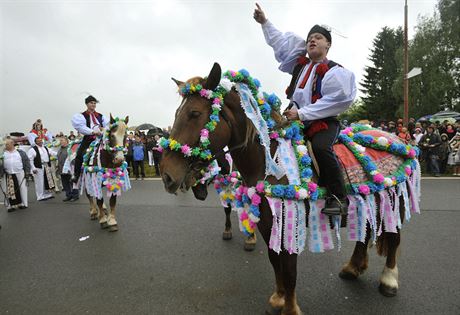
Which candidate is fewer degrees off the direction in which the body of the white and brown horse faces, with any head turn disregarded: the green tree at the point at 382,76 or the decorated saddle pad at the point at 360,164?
the decorated saddle pad

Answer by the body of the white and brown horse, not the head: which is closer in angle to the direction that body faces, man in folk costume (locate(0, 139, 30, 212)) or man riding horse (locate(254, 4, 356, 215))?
the man riding horse

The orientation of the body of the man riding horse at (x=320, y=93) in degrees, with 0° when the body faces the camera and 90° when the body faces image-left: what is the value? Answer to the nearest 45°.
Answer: approximately 45°

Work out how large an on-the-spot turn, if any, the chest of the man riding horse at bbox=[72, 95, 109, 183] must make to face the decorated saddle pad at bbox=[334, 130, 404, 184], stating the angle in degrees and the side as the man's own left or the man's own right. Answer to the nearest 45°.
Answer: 0° — they already face it

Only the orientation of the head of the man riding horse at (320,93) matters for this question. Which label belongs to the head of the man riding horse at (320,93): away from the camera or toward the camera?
toward the camera

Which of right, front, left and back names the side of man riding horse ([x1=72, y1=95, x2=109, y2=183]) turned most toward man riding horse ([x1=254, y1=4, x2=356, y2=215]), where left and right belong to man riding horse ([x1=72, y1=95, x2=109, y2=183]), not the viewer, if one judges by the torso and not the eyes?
front

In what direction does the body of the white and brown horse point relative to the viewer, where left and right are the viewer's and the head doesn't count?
facing the viewer and to the right of the viewer

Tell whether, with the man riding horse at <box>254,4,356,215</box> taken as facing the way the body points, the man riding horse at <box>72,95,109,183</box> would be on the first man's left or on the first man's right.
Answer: on the first man's right
